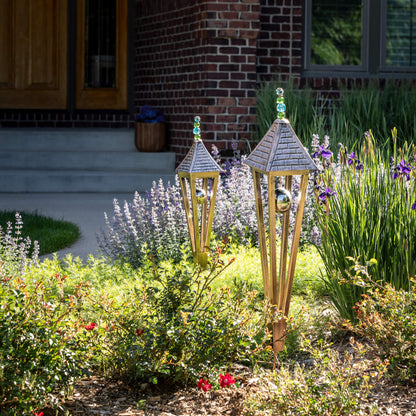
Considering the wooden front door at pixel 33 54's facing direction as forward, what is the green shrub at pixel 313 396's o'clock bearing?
The green shrub is roughly at 12 o'clock from the wooden front door.

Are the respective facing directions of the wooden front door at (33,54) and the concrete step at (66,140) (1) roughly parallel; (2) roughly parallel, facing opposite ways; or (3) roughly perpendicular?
roughly parallel

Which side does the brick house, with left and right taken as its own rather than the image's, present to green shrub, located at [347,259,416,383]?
front

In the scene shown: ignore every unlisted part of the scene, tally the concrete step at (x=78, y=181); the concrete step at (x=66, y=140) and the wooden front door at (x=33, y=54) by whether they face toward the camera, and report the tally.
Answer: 3

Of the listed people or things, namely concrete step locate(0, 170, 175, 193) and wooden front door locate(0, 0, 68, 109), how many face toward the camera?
2

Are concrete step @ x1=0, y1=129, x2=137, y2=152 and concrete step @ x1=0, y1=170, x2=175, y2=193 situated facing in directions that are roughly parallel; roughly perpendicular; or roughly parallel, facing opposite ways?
roughly parallel

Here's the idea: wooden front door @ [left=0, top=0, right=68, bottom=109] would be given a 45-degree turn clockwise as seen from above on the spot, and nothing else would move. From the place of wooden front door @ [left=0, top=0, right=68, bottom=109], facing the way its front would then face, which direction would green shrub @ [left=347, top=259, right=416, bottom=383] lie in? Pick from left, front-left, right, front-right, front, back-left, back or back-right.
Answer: front-left

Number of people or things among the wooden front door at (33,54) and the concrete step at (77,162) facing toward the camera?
2

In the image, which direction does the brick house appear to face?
toward the camera

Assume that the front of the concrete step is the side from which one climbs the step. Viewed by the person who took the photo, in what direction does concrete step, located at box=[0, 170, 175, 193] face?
facing the viewer

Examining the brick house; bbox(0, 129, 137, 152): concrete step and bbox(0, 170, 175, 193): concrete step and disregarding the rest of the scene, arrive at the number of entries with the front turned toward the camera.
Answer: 3

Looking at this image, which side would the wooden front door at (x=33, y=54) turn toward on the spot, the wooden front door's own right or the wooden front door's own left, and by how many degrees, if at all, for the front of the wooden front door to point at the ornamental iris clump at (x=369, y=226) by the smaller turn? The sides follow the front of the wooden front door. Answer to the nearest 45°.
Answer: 0° — it already faces it

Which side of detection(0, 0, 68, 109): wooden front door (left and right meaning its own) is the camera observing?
front

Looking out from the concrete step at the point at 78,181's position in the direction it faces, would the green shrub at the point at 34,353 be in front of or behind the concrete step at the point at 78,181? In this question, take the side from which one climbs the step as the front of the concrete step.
in front
